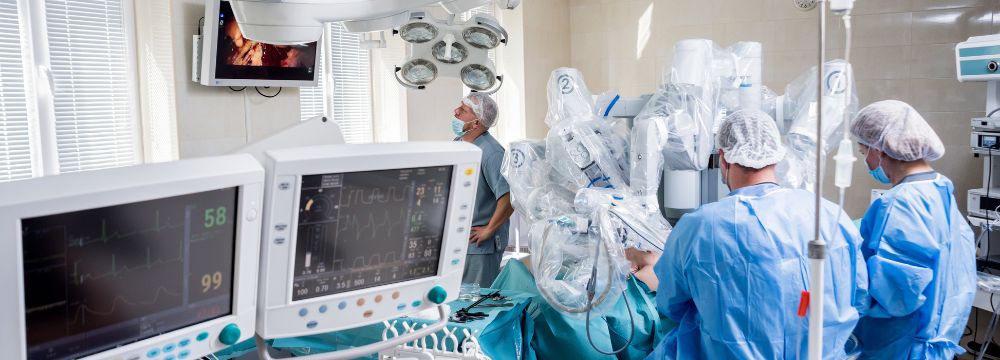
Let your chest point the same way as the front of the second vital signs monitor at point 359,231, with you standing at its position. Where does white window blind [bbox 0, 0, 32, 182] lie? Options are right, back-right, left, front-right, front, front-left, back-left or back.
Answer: back

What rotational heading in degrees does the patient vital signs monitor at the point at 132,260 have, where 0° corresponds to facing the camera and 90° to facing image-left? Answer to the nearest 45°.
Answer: approximately 315°

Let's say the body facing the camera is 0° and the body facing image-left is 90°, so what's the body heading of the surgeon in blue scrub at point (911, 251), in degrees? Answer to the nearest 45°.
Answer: approximately 135°

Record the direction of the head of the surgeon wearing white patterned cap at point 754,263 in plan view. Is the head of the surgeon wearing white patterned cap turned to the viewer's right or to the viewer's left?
to the viewer's left

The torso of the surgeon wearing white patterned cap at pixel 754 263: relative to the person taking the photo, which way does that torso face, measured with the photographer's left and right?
facing away from the viewer

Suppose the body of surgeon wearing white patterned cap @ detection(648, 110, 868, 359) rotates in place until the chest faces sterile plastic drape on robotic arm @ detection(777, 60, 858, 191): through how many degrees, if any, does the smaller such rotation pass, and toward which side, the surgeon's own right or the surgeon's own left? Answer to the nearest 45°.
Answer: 0° — they already face it
